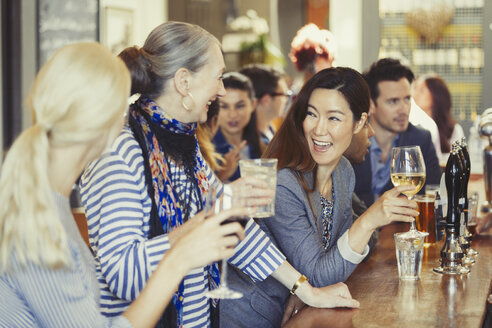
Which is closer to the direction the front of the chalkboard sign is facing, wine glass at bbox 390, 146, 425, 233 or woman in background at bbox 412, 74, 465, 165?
the wine glass

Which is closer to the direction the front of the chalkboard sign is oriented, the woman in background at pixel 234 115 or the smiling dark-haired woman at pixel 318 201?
the smiling dark-haired woman

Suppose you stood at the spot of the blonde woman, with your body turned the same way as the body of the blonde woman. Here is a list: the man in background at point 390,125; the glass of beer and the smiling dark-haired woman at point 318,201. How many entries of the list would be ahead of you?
3

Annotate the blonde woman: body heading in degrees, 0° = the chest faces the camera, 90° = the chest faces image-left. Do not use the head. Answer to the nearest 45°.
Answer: approximately 225°

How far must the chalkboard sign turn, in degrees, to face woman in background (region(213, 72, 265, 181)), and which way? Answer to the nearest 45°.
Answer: approximately 45° to its left

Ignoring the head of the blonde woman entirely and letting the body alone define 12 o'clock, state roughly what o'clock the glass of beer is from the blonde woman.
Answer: The glass of beer is roughly at 12 o'clock from the blonde woman.

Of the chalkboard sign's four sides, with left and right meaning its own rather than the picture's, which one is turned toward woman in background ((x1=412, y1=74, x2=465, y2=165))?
left

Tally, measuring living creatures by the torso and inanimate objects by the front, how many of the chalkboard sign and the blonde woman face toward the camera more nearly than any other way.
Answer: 1

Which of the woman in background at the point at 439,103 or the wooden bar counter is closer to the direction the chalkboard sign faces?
the wooden bar counter

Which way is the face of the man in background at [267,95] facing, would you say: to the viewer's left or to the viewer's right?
to the viewer's right

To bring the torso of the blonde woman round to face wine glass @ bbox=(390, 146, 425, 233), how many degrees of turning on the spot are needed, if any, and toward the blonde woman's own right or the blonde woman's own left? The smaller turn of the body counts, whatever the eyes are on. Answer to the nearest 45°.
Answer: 0° — they already face it
